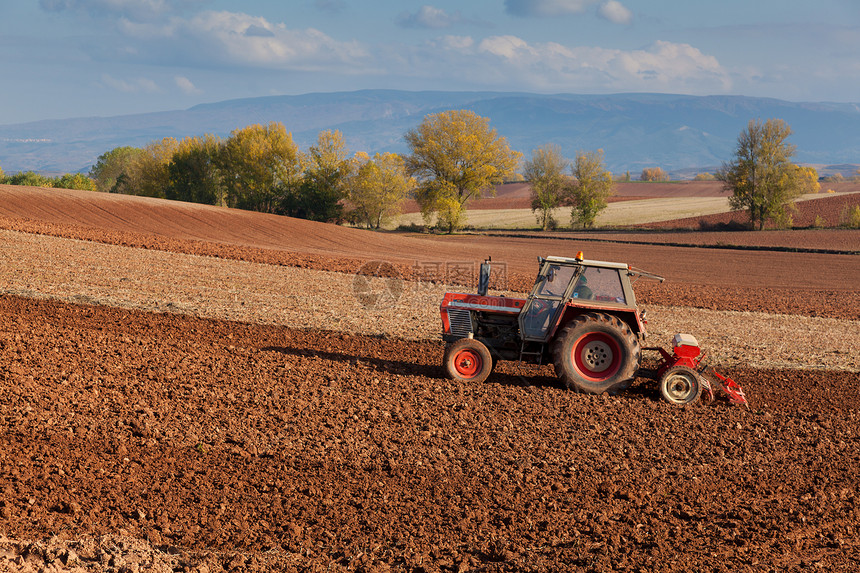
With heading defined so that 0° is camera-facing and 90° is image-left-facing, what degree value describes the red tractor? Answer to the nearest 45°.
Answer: approximately 90°

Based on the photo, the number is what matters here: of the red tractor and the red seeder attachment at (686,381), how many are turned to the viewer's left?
2

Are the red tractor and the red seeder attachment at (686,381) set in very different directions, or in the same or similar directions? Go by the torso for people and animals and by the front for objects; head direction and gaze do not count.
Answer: same or similar directions

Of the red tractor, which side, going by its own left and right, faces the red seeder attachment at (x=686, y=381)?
back

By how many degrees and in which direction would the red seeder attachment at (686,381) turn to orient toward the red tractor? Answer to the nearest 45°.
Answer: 0° — it already faces it

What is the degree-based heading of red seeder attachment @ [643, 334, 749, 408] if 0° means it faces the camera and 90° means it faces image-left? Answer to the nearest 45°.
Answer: approximately 90°
